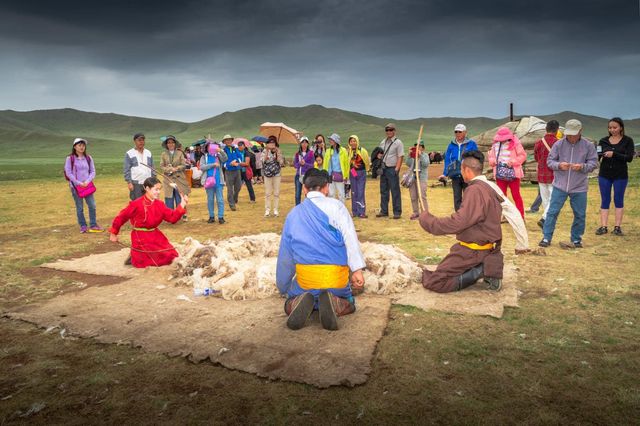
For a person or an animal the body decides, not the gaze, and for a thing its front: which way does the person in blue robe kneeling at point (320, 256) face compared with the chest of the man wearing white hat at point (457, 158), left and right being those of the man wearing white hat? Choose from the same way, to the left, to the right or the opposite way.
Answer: the opposite way

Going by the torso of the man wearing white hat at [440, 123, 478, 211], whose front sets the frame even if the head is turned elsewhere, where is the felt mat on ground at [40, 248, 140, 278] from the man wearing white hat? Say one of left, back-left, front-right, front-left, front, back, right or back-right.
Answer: front-right

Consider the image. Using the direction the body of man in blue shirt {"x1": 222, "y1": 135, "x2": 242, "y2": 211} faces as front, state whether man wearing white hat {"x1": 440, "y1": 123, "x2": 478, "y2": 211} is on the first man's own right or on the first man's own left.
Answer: on the first man's own left

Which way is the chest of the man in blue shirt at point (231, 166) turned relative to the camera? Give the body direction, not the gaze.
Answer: toward the camera

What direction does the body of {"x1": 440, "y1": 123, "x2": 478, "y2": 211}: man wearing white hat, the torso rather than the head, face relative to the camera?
toward the camera

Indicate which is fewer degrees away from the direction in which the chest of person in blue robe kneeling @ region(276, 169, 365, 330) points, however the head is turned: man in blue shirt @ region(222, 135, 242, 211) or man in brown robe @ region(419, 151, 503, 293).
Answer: the man in blue shirt

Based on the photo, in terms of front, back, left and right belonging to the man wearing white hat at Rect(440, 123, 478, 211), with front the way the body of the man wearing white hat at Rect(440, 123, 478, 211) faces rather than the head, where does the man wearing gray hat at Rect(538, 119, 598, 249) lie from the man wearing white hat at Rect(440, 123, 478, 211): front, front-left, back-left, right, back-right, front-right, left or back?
front-left

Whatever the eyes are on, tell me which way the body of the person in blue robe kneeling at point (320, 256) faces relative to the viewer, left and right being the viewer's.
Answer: facing away from the viewer

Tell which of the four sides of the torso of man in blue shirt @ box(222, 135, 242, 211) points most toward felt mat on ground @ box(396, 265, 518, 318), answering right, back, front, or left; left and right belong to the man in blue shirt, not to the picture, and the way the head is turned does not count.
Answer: front

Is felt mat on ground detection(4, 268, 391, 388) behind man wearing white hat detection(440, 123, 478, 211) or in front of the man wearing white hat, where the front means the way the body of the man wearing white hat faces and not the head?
in front

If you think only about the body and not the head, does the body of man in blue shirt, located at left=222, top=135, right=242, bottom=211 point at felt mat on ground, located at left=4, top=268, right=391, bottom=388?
yes

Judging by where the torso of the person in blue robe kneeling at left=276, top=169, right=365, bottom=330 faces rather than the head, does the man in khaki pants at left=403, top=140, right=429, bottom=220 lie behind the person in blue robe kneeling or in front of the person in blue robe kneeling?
in front

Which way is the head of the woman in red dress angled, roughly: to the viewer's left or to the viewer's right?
to the viewer's right

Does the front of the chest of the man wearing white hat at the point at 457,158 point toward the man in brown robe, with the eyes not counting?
yes

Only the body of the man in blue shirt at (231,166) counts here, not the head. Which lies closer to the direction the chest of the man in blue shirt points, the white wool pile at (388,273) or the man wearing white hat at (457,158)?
the white wool pile

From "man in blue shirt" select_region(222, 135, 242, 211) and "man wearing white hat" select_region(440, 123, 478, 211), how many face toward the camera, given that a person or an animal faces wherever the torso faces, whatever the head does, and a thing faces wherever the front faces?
2

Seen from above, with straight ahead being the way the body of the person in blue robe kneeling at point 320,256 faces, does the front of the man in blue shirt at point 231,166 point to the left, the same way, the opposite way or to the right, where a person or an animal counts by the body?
the opposite way

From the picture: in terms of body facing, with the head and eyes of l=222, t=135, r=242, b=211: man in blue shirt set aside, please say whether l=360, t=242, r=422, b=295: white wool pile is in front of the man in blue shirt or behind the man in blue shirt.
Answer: in front
